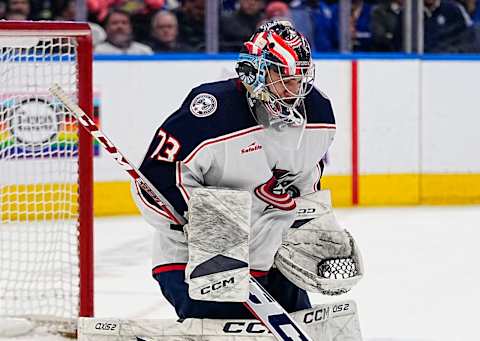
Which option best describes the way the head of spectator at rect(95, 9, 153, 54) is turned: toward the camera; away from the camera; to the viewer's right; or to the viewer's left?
toward the camera

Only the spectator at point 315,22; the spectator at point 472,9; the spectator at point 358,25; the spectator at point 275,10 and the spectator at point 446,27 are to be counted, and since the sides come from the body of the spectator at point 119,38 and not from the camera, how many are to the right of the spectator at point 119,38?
0

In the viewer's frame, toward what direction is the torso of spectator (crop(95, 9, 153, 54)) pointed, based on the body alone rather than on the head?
toward the camera

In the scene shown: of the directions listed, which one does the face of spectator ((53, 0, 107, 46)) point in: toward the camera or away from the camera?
toward the camera

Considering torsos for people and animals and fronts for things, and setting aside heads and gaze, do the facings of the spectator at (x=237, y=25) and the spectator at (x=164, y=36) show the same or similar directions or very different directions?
same or similar directions

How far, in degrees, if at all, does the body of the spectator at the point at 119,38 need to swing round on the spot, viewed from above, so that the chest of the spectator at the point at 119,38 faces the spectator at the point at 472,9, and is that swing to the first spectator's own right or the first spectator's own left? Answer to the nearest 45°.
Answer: approximately 90° to the first spectator's own left

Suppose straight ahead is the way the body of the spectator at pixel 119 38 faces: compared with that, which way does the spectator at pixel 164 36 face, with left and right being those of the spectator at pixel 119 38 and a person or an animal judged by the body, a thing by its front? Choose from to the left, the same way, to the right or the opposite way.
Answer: the same way

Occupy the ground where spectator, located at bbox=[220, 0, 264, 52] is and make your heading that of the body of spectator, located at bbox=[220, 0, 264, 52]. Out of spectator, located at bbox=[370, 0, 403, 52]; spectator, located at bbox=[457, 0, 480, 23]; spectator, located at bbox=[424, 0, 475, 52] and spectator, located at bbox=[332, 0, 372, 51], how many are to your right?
0

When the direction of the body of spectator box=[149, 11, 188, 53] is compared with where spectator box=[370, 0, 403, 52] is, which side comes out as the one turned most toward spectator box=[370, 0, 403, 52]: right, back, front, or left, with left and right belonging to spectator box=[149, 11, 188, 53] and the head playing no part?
left

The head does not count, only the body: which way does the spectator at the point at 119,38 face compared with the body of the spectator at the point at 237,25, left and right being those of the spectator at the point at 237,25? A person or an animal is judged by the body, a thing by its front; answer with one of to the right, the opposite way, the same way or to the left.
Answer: the same way

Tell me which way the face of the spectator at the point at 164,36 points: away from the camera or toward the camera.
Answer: toward the camera

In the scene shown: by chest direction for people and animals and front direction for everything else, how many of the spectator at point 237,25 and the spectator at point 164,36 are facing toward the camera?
2

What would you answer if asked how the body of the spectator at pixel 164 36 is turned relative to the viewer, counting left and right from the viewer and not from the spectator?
facing the viewer

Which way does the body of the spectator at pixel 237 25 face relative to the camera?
toward the camera
